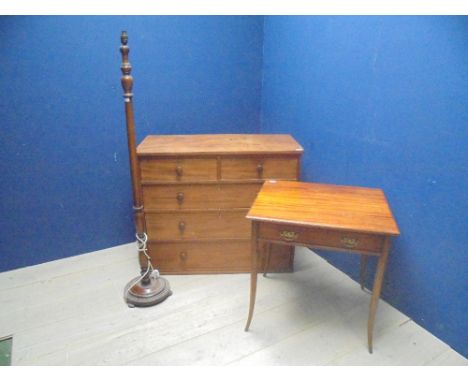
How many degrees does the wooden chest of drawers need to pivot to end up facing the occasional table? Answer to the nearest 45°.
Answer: approximately 45° to its left

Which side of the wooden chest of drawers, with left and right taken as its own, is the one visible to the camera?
front
